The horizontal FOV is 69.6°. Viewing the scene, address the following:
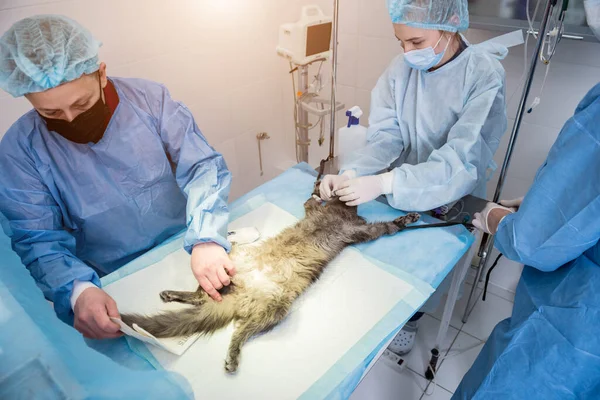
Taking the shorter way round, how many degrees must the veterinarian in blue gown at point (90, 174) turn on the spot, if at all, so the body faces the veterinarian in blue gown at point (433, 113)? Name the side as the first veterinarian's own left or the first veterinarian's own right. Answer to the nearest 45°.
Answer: approximately 45° to the first veterinarian's own left

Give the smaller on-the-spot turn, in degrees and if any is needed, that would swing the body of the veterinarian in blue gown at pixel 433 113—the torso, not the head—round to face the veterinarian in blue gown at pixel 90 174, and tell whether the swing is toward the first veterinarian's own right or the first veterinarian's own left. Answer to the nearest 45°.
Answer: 0° — they already face them

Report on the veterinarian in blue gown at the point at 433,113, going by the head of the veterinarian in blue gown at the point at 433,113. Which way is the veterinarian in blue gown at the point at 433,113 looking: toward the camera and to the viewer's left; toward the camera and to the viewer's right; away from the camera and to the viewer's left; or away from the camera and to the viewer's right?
toward the camera and to the viewer's left

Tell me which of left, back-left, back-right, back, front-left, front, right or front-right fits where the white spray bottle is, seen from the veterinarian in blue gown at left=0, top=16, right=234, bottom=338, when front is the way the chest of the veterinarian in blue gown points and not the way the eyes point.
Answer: front-left

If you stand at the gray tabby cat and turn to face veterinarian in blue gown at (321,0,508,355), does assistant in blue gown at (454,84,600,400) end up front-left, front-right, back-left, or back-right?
front-right

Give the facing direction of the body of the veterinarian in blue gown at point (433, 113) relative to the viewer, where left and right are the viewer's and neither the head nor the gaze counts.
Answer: facing the viewer and to the left of the viewer

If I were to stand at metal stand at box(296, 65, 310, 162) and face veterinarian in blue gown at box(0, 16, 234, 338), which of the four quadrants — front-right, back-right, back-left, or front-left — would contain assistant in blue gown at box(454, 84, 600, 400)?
front-left

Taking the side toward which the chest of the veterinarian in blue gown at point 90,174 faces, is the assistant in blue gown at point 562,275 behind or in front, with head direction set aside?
in front

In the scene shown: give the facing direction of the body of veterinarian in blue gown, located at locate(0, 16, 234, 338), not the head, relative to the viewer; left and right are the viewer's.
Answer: facing the viewer and to the right of the viewer

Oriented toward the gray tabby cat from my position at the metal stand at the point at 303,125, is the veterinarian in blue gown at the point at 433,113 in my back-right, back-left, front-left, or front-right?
front-left

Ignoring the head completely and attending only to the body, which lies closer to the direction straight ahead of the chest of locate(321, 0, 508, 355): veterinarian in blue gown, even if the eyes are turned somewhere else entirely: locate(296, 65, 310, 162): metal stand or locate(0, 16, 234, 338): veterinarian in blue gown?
the veterinarian in blue gown

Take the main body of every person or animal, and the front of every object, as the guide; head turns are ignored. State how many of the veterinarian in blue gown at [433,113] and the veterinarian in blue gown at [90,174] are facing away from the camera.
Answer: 0

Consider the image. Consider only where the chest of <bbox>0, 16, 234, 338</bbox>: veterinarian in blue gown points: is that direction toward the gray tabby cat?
yes
